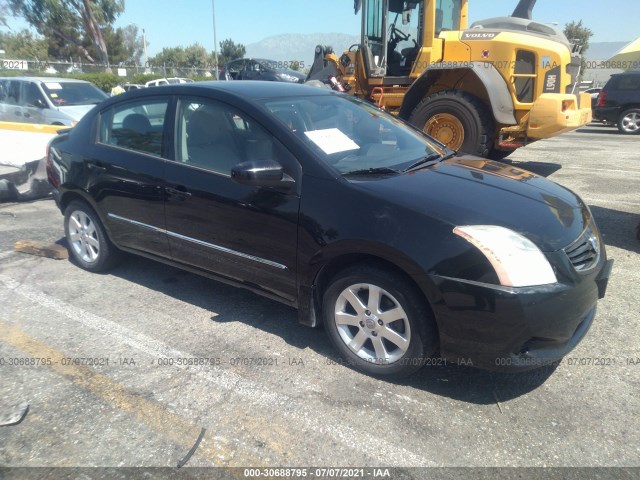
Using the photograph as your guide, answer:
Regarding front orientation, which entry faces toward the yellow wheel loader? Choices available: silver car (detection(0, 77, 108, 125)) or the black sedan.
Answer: the silver car

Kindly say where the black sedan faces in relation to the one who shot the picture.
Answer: facing the viewer and to the right of the viewer

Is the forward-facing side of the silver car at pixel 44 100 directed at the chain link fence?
no

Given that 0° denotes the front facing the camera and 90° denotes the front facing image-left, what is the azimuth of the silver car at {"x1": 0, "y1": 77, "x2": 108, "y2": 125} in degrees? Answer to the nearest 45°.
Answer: approximately 315°

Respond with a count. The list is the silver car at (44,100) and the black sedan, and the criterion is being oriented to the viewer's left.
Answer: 0

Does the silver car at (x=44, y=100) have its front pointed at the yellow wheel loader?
yes

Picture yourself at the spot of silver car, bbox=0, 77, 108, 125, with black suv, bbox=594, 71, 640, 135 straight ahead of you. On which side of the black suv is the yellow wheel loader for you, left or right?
right

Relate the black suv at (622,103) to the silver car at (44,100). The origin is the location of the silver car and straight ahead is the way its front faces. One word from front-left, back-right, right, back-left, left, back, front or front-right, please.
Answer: front-left

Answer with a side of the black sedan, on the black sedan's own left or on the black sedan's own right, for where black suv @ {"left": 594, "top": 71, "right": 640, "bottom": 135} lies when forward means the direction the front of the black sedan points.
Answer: on the black sedan's own left

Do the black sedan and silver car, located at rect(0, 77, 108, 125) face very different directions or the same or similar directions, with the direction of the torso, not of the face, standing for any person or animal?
same or similar directions

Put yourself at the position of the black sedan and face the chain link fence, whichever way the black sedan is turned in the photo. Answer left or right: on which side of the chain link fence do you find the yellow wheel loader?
right

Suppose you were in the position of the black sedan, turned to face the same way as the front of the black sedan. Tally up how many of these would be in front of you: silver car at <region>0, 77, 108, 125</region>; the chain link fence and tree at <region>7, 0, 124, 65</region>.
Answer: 0
